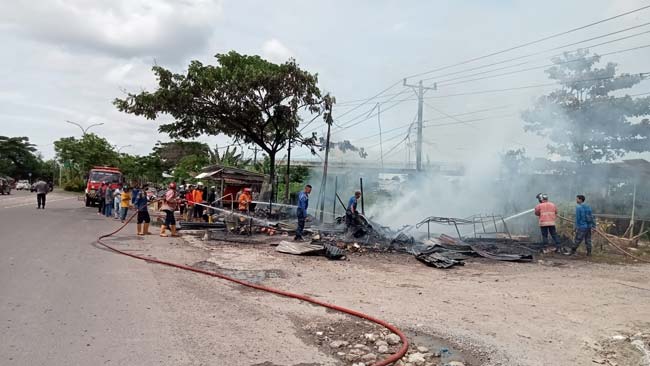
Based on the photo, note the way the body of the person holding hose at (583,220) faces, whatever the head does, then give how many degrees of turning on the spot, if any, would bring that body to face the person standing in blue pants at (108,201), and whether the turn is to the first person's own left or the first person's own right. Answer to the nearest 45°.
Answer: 0° — they already face them

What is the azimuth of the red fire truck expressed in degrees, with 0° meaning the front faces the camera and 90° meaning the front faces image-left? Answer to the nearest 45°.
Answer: approximately 0°

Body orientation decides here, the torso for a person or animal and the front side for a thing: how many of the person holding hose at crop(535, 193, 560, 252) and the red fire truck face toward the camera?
1

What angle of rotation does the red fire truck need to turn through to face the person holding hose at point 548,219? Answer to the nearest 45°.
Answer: approximately 45° to its left

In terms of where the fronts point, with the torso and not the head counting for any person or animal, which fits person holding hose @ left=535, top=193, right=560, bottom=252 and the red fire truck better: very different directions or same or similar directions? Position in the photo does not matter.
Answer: very different directions

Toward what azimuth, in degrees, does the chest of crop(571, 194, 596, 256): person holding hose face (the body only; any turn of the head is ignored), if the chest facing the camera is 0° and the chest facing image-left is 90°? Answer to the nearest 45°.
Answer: approximately 90°

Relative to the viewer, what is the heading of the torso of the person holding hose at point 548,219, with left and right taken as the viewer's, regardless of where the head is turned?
facing away from the viewer and to the left of the viewer

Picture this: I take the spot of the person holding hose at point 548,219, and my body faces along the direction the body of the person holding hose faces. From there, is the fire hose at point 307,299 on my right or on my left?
on my left

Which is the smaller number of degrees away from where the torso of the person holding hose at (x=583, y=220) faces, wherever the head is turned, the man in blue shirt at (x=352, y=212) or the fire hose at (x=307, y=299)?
the man in blue shirt
